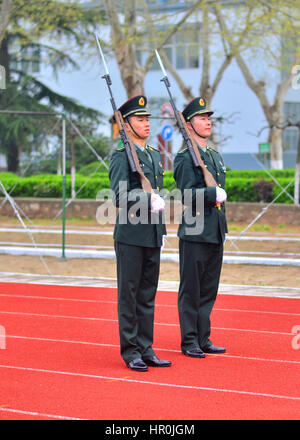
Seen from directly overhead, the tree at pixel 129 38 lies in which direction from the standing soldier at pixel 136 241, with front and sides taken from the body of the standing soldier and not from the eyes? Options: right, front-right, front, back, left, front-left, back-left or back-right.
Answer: back-left

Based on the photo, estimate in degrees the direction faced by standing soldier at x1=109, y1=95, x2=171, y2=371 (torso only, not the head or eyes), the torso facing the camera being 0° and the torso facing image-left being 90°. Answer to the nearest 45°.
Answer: approximately 315°

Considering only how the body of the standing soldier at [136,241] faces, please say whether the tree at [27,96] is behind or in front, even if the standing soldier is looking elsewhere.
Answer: behind
